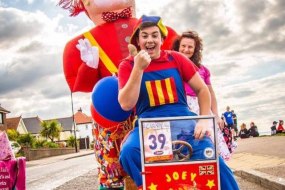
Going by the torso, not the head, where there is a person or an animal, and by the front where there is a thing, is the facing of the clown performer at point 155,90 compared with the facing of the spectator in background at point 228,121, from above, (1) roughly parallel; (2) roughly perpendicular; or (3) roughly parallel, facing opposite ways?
roughly parallel

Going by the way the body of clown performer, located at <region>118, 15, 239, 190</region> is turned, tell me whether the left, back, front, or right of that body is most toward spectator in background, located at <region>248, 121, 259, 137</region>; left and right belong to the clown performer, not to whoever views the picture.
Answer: back

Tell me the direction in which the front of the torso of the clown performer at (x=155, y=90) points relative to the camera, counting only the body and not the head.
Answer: toward the camera

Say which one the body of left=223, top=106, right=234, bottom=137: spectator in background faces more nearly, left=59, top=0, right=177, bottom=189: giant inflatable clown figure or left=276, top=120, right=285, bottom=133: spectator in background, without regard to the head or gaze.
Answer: the giant inflatable clown figure

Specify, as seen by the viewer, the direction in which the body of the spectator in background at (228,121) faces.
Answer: toward the camera

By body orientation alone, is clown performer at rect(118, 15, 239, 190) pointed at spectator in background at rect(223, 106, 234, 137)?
no

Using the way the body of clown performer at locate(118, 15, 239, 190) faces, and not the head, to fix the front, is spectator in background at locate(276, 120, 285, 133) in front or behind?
behind

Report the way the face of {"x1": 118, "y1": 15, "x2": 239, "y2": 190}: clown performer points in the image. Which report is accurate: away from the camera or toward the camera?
toward the camera

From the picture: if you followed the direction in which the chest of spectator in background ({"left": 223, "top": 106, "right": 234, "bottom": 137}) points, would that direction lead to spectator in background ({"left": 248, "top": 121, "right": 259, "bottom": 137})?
no

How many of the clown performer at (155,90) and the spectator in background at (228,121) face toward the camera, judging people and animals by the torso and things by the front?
2
